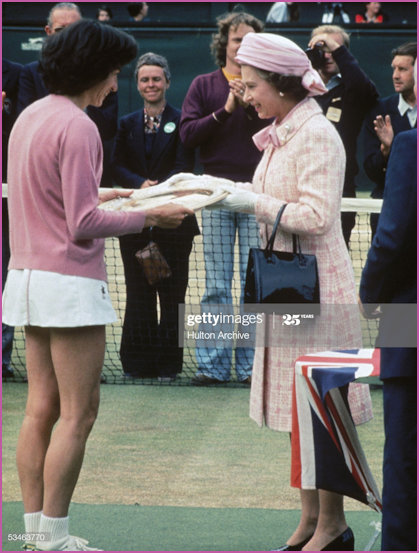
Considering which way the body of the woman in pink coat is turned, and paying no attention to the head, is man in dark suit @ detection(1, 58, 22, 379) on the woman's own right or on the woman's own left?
on the woman's own right

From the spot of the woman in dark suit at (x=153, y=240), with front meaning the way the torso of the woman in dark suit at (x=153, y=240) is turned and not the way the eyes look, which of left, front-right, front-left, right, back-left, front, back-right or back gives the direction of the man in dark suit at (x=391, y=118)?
left

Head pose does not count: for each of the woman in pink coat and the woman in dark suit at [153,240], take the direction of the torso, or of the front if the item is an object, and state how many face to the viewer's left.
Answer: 1

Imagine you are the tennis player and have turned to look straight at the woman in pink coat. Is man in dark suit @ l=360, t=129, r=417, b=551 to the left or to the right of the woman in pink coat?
right

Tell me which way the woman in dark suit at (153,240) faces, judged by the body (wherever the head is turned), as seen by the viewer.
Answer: toward the camera

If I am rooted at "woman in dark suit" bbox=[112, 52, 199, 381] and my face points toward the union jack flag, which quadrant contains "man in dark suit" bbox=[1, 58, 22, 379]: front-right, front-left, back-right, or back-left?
back-right

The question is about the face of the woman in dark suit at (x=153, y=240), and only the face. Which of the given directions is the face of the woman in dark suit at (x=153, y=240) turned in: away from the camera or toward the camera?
toward the camera

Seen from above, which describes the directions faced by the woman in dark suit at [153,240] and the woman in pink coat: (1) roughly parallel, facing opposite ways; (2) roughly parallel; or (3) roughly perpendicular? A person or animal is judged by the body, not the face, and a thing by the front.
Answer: roughly perpendicular

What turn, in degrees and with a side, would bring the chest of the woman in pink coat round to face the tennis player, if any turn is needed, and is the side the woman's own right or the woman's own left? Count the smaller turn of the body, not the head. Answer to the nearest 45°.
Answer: approximately 45° to the woman's own left

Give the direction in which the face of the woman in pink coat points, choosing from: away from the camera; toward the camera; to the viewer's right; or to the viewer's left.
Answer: to the viewer's left

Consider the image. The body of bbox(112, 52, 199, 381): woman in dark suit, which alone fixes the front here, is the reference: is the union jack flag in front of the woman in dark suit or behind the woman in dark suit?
in front

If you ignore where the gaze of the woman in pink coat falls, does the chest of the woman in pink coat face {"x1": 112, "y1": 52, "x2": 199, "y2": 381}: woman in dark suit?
no

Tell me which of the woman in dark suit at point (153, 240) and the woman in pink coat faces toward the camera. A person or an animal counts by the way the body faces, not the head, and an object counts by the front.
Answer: the woman in dark suit

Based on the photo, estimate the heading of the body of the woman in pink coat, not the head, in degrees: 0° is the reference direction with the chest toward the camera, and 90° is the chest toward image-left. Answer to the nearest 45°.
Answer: approximately 90°

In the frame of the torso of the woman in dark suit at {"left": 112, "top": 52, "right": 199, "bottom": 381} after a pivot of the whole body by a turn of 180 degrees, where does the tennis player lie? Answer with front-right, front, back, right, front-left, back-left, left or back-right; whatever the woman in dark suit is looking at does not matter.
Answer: back

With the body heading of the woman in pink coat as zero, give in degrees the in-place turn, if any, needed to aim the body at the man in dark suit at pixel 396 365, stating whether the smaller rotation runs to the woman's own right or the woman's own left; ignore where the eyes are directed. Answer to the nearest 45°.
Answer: approximately 90° to the woman's own left

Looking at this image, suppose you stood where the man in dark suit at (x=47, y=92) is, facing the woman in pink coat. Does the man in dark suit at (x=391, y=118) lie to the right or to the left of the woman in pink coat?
left
